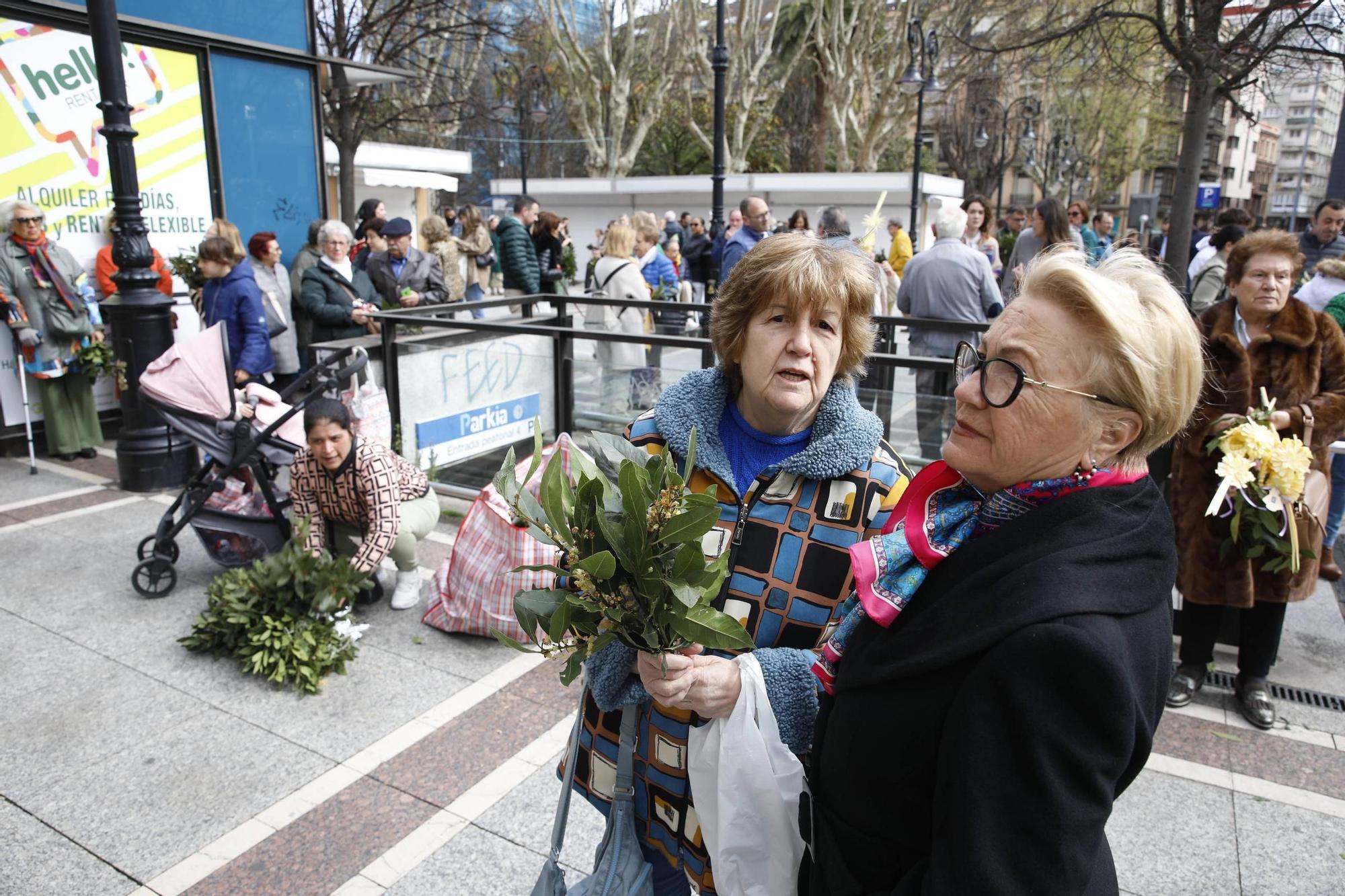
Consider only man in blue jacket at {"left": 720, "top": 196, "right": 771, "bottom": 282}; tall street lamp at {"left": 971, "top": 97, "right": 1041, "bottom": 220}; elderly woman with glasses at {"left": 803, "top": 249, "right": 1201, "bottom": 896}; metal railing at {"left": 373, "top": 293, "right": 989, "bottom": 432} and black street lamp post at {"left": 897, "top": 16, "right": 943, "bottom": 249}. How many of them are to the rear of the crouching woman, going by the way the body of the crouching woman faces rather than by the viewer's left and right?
4

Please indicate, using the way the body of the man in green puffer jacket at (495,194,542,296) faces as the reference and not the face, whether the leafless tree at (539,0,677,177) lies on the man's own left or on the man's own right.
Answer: on the man's own left

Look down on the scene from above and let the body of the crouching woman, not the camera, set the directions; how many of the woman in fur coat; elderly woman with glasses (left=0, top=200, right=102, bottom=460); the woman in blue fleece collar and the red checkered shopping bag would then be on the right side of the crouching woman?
1

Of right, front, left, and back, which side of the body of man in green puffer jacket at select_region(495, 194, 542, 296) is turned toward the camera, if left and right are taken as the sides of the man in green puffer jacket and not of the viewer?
right

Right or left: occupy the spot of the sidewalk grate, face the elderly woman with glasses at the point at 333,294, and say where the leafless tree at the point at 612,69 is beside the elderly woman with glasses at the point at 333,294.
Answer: right

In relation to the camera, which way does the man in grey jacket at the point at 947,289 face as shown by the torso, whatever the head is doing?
away from the camera

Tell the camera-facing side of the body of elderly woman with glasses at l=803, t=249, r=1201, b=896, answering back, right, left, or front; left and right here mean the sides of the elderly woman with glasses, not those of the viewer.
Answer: left

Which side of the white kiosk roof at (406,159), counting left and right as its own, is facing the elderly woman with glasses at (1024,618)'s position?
front

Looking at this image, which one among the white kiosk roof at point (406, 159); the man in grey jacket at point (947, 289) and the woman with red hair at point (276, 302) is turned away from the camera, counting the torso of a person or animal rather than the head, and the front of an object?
the man in grey jacket

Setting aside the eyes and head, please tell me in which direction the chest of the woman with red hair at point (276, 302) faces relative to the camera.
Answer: to the viewer's right

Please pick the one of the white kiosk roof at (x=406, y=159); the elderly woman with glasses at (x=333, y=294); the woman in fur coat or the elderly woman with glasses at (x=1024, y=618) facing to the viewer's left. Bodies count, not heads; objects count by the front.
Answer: the elderly woman with glasses at (x=1024, y=618)

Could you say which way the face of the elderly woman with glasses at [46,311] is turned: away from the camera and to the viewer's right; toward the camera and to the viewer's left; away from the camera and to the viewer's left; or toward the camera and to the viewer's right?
toward the camera and to the viewer's right

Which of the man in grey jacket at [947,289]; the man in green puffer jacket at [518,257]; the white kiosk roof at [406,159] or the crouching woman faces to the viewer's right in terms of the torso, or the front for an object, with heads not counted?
the man in green puffer jacket
